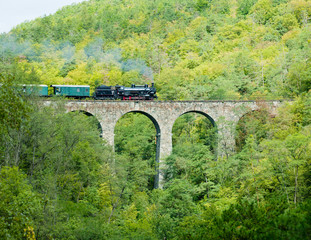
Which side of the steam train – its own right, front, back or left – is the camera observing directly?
right
